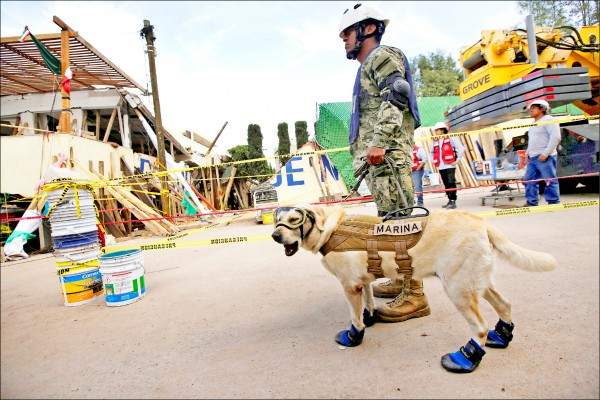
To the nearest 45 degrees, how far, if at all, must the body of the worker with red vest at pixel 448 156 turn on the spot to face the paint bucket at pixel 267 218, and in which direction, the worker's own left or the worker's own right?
approximately 45° to the worker's own right

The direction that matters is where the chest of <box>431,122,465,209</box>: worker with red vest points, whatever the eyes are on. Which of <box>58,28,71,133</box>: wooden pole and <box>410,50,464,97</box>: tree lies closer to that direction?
the wooden pole

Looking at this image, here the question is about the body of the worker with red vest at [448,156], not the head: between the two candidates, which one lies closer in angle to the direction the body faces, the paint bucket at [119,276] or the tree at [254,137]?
the paint bucket

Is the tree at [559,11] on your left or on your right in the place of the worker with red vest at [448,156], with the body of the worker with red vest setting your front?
on your left

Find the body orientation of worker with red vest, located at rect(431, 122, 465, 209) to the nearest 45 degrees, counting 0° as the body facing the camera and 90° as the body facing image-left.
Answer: approximately 45°

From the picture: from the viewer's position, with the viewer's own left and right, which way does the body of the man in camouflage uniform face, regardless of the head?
facing to the left of the viewer

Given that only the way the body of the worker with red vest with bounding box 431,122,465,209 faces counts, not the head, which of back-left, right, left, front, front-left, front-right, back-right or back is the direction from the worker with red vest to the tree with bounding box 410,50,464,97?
back-right
